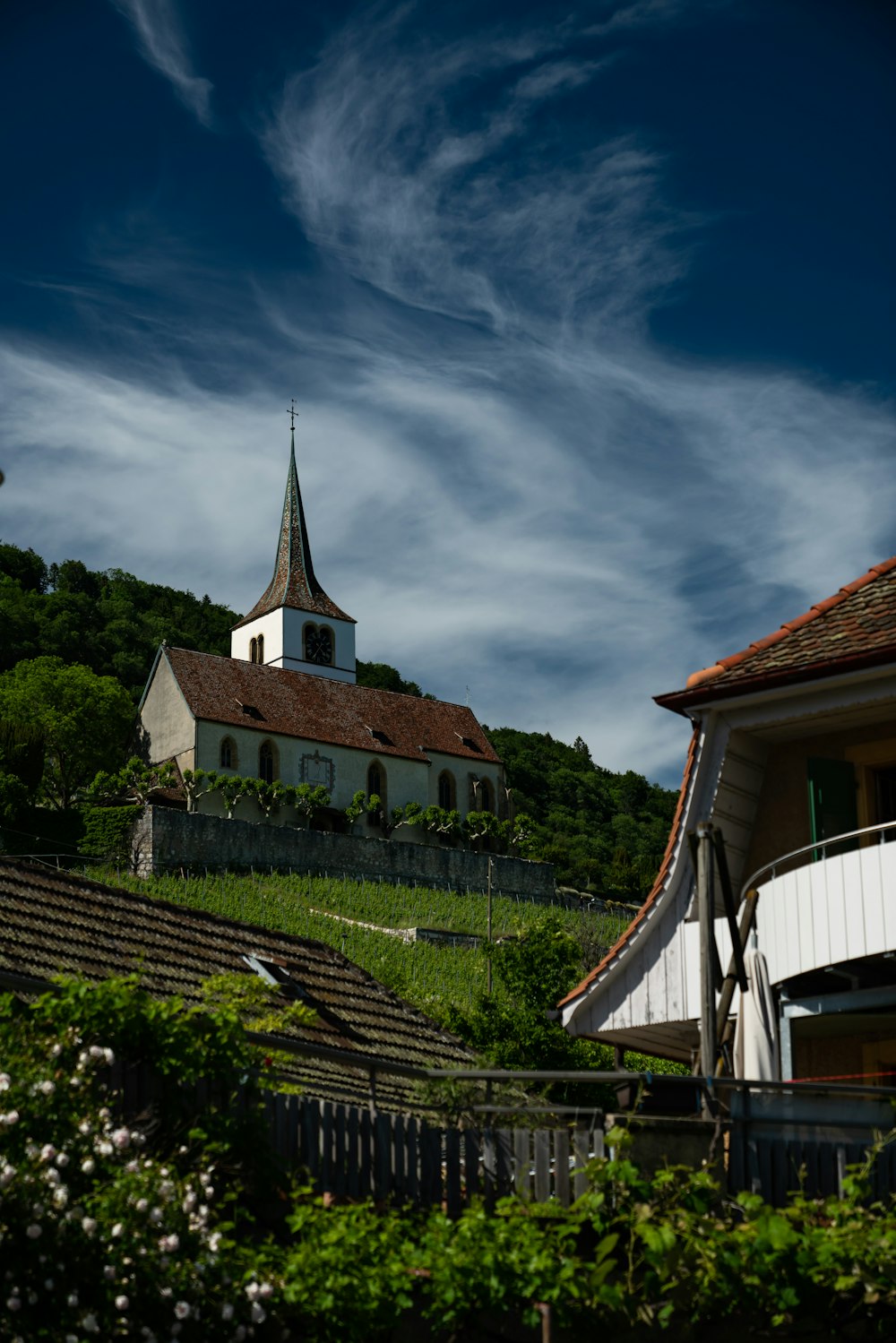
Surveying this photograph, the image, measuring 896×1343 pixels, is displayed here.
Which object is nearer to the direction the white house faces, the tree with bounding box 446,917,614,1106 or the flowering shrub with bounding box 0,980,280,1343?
the flowering shrub

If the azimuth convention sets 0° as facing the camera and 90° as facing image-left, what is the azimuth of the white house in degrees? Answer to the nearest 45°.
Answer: approximately 0°

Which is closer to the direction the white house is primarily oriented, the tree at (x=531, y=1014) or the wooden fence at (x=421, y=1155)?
the wooden fence
